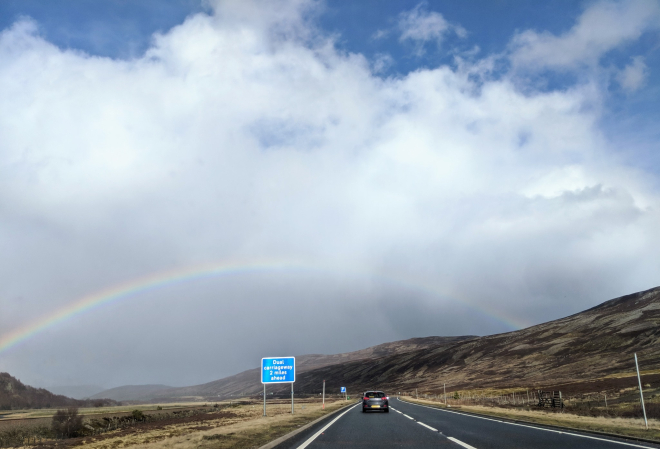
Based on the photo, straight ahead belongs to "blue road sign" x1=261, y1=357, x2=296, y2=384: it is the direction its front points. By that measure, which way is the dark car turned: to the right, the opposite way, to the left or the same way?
the opposite way

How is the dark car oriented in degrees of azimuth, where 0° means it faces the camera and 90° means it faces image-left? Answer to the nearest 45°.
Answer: approximately 180°

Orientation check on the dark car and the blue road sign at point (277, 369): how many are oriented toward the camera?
1

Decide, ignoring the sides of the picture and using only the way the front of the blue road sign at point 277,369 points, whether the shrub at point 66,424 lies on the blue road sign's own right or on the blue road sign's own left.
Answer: on the blue road sign's own right

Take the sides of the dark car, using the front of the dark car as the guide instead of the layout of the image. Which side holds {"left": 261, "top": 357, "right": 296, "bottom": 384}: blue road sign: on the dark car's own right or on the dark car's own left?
on the dark car's own left

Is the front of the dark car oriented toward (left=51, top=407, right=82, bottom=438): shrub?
no

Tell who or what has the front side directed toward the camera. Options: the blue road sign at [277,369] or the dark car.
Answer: the blue road sign

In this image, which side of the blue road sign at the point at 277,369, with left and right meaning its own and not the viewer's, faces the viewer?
front
